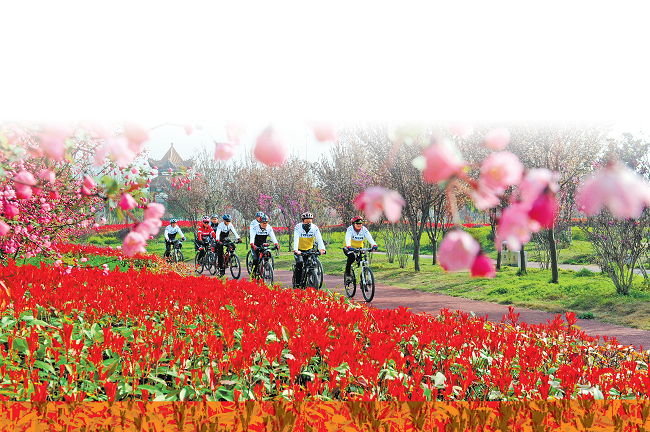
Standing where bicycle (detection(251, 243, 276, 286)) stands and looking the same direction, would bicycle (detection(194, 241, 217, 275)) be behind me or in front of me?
behind

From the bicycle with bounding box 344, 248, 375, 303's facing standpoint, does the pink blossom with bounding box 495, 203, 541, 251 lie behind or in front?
in front

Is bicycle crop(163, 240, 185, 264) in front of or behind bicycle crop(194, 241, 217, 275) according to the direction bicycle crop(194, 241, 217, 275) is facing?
behind

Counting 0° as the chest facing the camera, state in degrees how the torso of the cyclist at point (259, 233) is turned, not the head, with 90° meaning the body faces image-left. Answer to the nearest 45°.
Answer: approximately 315°

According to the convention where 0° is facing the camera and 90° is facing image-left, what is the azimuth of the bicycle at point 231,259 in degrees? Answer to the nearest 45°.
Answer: approximately 315°

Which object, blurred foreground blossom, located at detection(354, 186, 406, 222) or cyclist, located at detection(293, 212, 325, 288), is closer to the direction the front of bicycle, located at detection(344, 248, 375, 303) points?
the blurred foreground blossom

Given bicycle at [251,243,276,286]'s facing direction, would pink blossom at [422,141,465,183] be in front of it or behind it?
in front

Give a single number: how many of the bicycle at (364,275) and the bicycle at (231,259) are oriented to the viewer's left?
0
